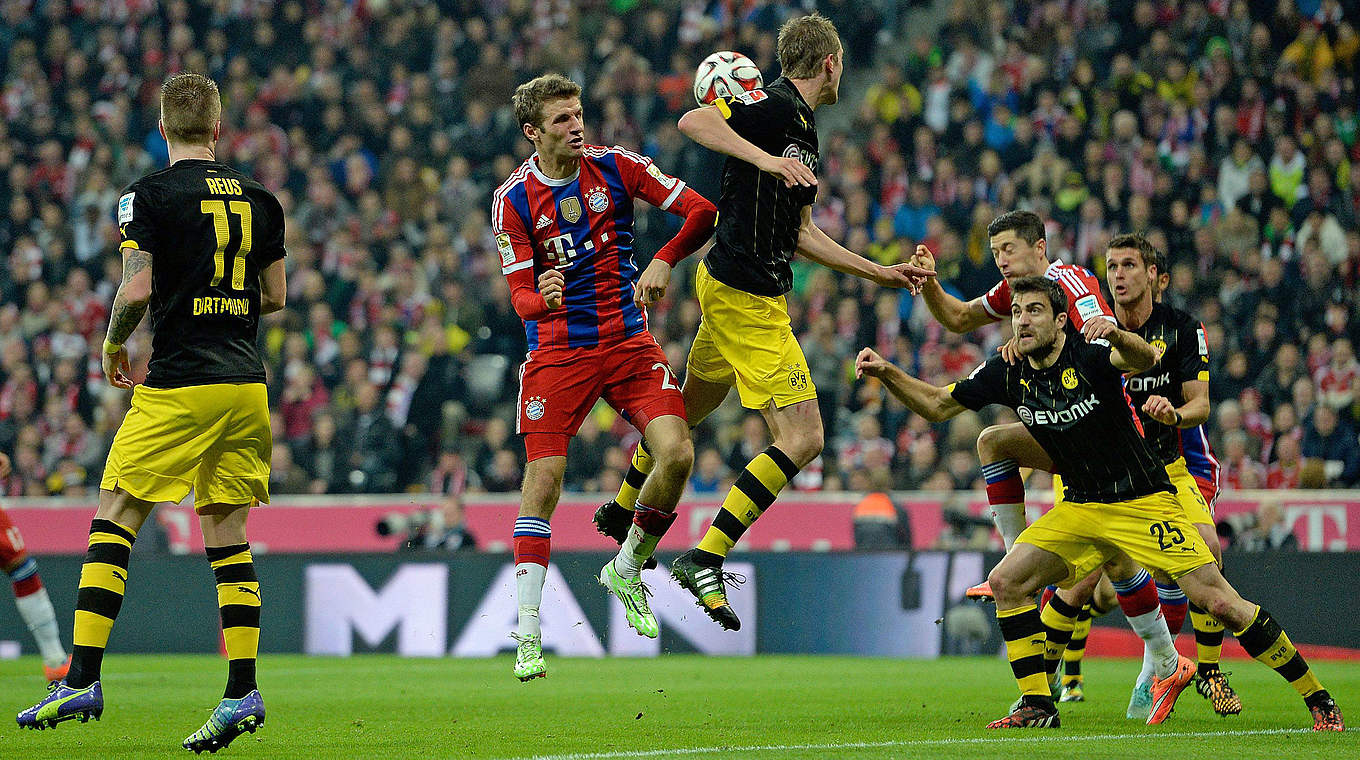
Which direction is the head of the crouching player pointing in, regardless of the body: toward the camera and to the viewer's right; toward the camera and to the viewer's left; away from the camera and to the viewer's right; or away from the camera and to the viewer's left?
toward the camera and to the viewer's left

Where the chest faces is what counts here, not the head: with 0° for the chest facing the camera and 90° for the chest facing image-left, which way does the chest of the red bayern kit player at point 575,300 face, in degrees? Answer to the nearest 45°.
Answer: approximately 0°

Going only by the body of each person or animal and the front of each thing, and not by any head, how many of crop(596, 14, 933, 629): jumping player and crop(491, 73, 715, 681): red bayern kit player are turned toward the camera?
1

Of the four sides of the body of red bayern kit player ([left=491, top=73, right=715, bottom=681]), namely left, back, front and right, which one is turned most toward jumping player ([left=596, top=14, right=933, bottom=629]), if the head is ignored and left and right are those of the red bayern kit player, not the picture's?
left

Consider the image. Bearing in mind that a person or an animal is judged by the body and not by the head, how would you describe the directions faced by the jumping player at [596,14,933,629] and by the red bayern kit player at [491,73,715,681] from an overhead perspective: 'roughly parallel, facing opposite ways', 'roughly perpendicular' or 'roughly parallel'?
roughly perpendicular
